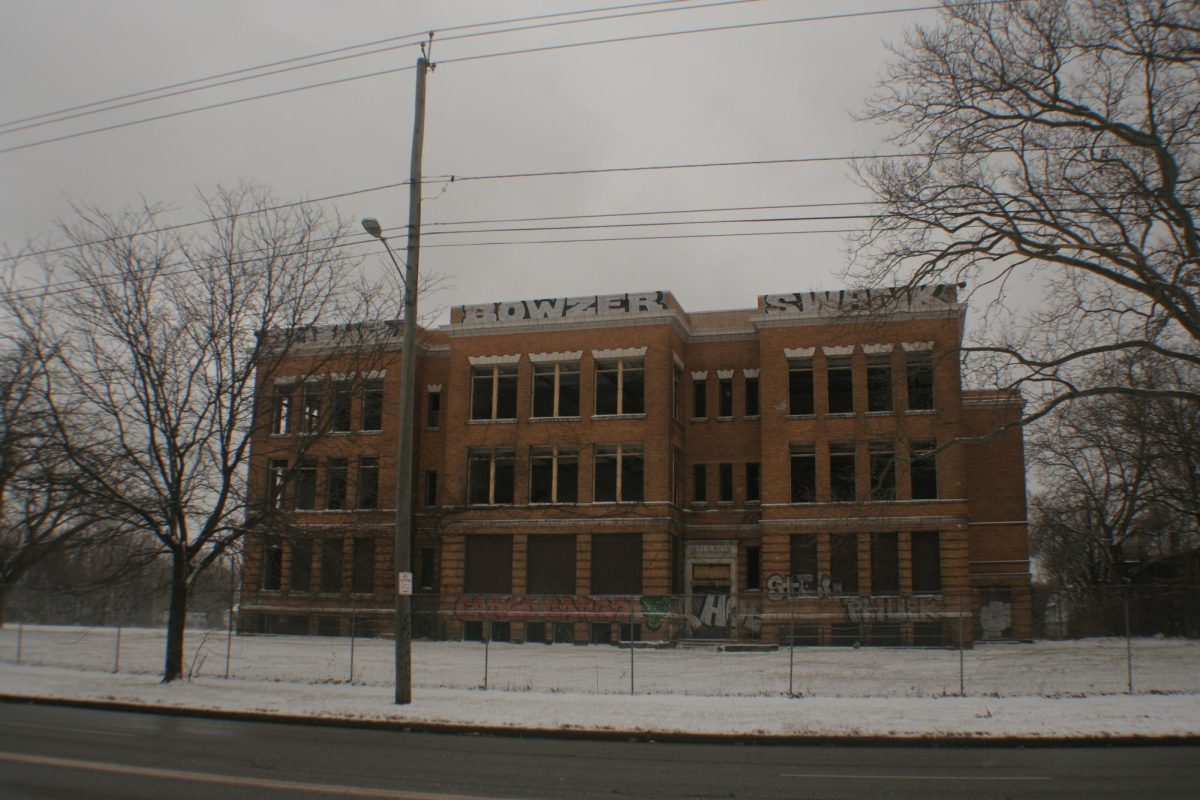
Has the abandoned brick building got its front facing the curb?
yes

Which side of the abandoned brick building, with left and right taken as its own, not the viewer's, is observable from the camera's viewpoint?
front

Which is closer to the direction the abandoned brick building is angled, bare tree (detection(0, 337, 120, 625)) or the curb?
the curb

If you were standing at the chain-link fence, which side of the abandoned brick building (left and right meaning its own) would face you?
front

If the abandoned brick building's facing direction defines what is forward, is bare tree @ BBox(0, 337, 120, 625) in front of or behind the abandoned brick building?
in front

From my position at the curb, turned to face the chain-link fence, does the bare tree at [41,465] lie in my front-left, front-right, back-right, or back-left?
front-left
